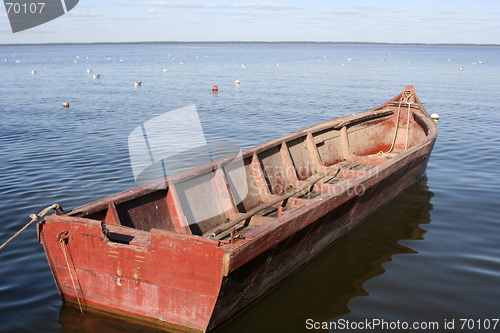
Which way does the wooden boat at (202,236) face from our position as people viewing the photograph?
facing away from the viewer and to the right of the viewer
